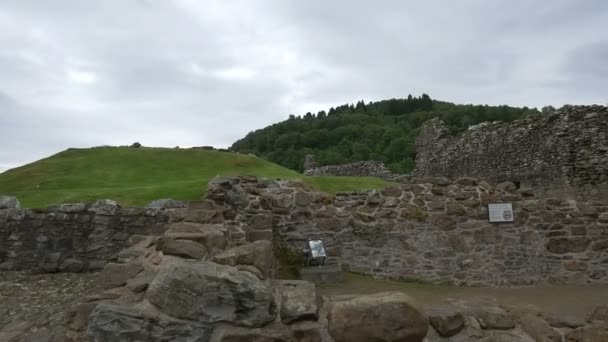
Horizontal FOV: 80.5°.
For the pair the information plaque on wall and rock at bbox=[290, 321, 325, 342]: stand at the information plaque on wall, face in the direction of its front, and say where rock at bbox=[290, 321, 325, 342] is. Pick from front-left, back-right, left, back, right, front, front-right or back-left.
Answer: front

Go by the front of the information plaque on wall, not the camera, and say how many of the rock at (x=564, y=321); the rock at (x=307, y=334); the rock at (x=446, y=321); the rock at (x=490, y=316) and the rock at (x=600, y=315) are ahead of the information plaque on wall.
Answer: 5

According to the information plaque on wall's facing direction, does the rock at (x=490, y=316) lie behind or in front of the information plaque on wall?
in front

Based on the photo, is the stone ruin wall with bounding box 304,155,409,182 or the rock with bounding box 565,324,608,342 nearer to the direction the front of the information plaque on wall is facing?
the rock

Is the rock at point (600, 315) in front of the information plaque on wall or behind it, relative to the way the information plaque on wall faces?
in front

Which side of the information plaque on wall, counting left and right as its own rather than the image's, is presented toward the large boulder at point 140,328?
front

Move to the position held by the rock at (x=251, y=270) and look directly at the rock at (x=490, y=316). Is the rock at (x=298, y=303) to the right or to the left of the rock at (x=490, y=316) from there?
right

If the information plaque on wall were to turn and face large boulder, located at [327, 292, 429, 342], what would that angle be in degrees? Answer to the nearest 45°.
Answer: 0° — it already faces it

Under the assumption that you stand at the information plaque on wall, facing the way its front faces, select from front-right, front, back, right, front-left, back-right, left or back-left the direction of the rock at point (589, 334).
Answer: front

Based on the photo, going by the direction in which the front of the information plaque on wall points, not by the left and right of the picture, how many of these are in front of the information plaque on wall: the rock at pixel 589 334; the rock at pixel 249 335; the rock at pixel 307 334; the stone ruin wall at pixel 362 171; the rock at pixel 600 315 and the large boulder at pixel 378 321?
5

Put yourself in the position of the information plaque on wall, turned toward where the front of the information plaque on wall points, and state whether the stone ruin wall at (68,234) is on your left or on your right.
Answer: on your right

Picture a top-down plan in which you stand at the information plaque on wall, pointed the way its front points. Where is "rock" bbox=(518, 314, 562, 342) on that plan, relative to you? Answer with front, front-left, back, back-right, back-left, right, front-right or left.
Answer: front

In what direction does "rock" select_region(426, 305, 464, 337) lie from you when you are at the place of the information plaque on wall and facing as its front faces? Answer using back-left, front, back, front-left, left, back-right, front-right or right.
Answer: front

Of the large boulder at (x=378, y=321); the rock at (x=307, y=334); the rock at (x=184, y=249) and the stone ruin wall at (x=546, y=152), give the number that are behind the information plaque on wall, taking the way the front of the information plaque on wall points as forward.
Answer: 1

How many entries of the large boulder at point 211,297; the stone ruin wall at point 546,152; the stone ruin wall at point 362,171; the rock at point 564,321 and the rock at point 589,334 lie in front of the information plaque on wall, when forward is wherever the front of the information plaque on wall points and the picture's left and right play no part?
3

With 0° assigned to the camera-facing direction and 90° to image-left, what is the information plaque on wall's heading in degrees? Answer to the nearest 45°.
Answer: approximately 0°
